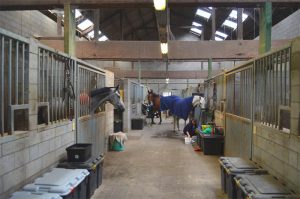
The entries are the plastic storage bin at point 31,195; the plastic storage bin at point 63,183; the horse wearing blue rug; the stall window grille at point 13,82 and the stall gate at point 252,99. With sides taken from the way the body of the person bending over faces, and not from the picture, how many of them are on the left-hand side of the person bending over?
4

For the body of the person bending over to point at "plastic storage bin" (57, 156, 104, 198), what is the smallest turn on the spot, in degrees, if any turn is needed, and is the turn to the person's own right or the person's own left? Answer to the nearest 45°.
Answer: approximately 90° to the person's own left

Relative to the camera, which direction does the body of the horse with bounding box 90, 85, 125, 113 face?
to the viewer's right

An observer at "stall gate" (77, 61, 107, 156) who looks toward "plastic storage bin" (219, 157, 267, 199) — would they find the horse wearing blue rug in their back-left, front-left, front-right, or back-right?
back-left

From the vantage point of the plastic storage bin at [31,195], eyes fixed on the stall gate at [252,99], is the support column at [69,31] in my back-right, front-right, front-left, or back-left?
front-left

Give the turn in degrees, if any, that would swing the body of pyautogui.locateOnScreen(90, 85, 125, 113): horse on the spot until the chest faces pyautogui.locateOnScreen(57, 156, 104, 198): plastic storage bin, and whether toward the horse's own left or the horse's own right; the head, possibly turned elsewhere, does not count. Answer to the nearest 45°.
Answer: approximately 90° to the horse's own right

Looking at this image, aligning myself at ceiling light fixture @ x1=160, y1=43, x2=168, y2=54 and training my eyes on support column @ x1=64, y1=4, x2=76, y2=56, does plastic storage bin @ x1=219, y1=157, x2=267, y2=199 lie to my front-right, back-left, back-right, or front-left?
front-left

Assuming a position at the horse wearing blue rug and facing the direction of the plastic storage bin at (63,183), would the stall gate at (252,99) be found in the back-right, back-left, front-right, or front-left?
front-left
